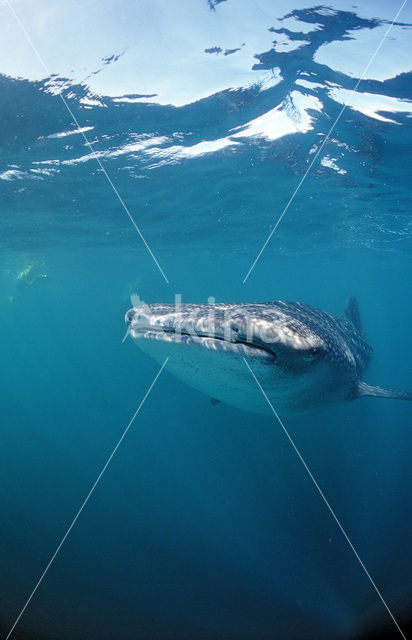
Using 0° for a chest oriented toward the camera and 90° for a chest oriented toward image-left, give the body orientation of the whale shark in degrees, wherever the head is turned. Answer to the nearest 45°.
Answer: approximately 45°
